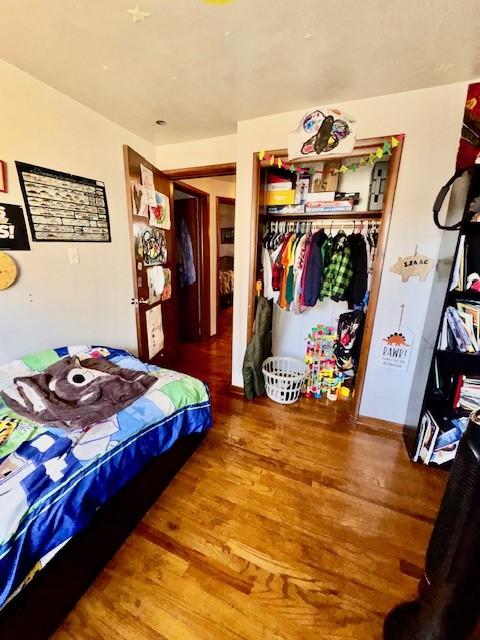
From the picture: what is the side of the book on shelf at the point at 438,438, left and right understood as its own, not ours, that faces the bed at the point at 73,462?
front

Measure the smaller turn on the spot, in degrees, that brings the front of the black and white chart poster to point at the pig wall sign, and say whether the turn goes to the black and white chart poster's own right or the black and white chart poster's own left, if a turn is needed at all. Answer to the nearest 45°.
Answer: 0° — it already faces it

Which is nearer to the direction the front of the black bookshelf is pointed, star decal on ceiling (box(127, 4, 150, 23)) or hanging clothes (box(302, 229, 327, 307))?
the star decal on ceiling

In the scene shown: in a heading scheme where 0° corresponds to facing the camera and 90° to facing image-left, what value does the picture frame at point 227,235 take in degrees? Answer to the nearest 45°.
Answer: approximately 0°

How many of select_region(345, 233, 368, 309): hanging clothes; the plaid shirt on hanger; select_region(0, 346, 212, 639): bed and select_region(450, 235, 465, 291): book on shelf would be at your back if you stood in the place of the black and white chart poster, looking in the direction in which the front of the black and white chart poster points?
0

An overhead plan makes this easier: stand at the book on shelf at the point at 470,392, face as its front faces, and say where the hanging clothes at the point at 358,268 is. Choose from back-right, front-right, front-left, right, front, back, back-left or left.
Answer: front-right

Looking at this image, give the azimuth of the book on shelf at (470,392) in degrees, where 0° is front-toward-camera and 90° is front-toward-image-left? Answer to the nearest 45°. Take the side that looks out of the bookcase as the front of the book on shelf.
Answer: approximately 45°

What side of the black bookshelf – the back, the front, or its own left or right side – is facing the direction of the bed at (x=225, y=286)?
right

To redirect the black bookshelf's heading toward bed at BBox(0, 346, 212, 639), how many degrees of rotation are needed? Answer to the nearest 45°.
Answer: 0° — it already faces it

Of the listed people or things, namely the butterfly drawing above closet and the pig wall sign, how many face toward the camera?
2

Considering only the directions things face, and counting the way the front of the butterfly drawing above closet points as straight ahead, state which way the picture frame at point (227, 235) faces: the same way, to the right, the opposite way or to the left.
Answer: the same way

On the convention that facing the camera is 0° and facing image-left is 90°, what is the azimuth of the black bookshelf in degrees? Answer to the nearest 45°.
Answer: approximately 45°

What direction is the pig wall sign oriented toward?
toward the camera

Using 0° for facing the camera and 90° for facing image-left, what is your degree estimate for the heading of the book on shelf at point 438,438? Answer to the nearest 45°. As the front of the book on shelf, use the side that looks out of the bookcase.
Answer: approximately 45°

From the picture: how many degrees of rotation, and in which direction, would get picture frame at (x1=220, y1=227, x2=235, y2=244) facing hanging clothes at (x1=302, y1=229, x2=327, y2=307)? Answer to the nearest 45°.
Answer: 0° — it already faces it

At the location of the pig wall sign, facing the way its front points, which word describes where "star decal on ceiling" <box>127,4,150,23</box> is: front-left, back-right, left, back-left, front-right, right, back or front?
front-right

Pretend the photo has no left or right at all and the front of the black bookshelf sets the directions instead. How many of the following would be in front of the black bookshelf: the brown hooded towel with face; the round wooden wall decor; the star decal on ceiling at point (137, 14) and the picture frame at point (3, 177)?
4

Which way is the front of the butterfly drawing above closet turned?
toward the camera

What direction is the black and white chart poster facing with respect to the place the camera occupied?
facing the viewer and to the right of the viewer
